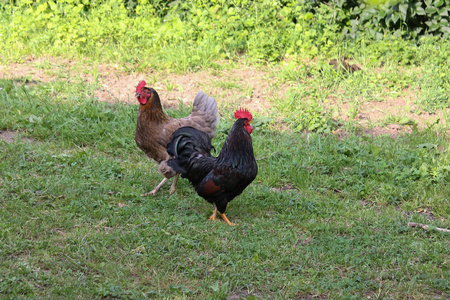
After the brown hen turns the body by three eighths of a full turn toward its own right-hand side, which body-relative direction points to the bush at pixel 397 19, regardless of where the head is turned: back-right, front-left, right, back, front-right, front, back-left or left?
front

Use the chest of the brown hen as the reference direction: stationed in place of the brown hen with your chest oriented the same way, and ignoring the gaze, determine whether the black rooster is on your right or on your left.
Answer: on your left

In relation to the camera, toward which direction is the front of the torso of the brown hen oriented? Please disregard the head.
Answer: to the viewer's left
